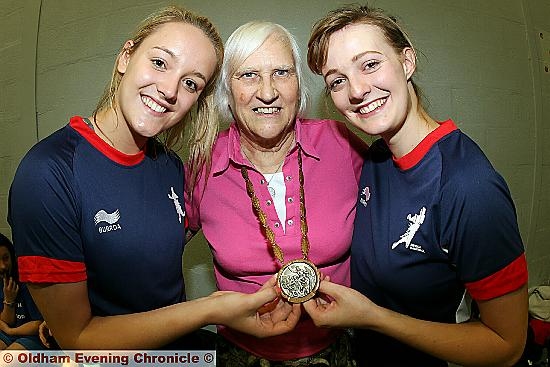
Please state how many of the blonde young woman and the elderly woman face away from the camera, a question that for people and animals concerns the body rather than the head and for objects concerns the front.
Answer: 0

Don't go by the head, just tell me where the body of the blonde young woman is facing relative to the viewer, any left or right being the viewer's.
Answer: facing the viewer and to the right of the viewer

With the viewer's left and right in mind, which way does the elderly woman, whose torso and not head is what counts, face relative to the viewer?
facing the viewer
